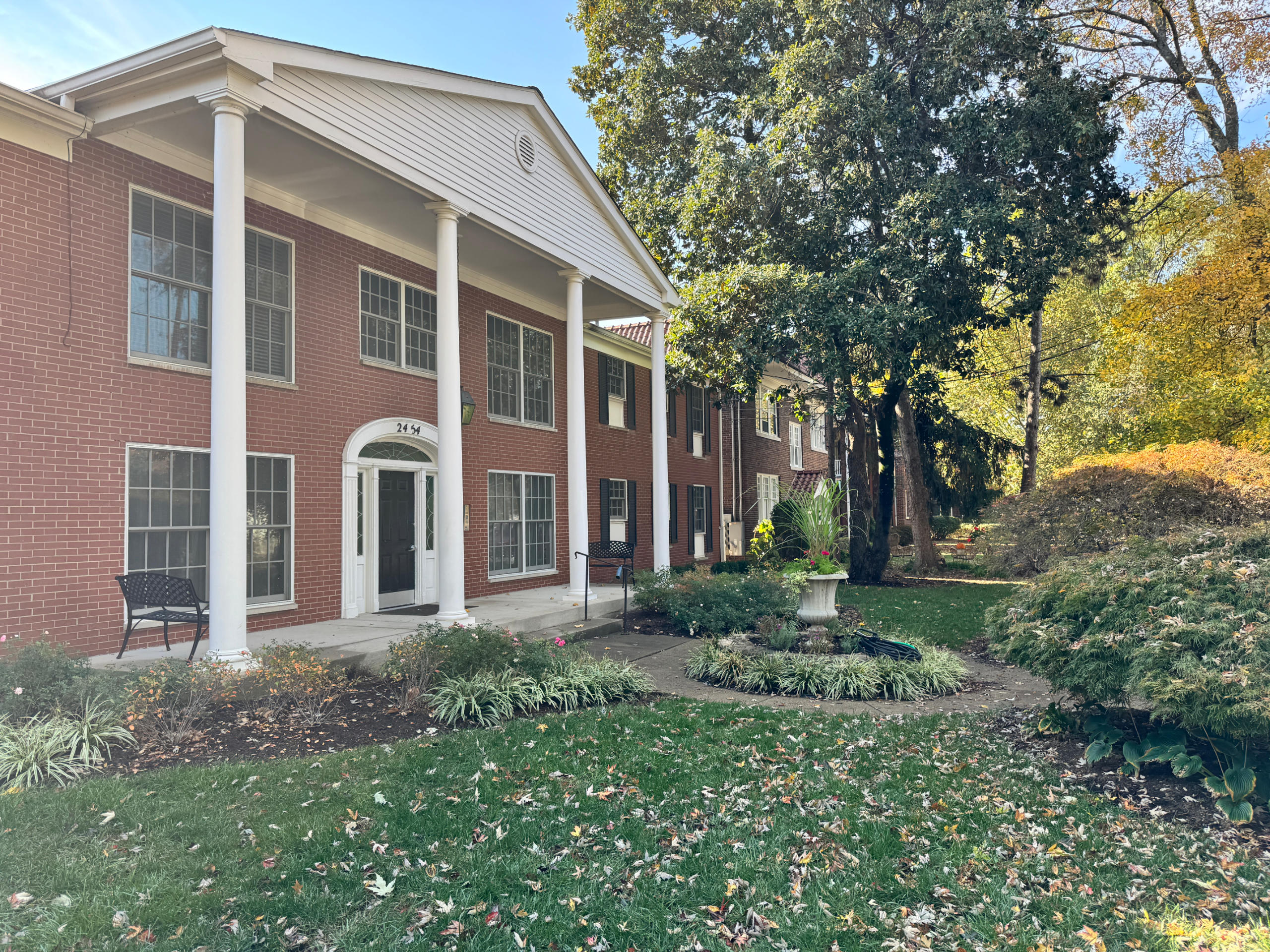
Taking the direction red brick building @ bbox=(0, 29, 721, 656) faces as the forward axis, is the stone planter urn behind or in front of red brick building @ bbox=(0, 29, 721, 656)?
in front

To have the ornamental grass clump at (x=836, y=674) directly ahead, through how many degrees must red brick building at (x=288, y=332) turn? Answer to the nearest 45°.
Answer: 0° — it already faces it

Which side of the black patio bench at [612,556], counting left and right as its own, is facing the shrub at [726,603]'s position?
left

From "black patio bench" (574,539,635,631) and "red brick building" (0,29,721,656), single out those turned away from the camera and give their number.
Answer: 0

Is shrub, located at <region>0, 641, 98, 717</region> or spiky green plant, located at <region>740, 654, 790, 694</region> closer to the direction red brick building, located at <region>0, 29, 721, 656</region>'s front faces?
the spiky green plant

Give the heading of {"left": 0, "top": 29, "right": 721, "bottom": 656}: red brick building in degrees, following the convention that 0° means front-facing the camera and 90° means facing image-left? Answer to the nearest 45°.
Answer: approximately 315°
